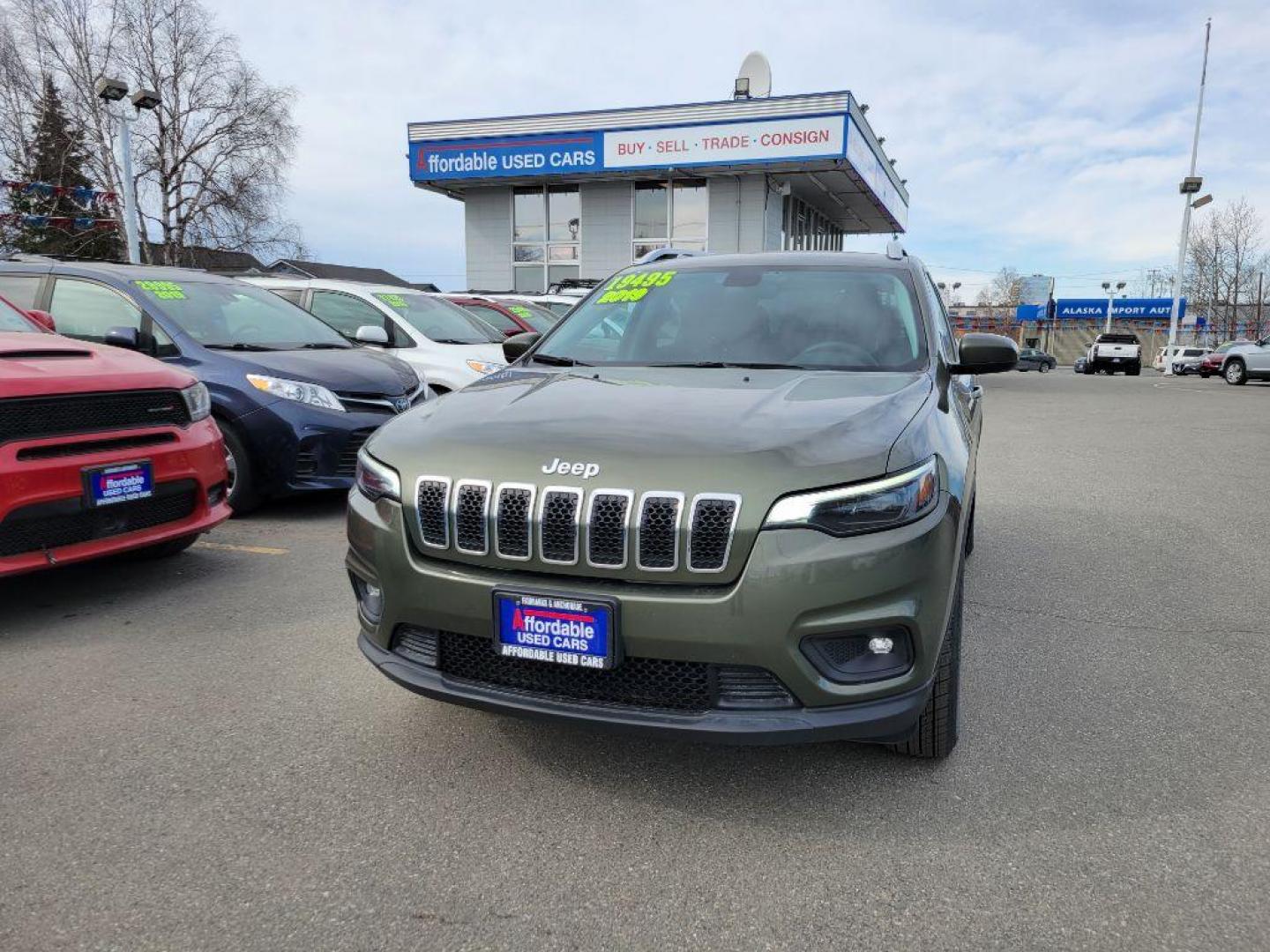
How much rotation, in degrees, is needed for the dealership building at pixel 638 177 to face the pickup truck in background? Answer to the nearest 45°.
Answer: approximately 135° to its left

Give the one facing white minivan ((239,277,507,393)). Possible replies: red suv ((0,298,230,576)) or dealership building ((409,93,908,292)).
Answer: the dealership building

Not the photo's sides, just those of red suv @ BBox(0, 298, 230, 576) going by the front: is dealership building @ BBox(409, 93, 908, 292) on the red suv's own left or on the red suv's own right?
on the red suv's own left

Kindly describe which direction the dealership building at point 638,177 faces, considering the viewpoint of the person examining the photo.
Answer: facing the viewer

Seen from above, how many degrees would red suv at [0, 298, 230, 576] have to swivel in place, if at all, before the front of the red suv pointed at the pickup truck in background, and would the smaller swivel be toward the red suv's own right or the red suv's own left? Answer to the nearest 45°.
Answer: approximately 90° to the red suv's own left

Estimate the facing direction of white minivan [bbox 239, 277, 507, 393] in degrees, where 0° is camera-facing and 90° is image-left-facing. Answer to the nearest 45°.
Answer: approximately 315°

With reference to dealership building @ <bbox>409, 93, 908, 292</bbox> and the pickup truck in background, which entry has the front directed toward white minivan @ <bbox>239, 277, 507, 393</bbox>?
the dealership building

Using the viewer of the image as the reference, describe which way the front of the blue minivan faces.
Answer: facing the viewer and to the right of the viewer

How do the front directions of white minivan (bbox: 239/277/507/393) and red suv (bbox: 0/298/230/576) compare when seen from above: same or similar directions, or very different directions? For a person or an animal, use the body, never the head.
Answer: same or similar directions

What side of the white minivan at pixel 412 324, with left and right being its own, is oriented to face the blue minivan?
right
